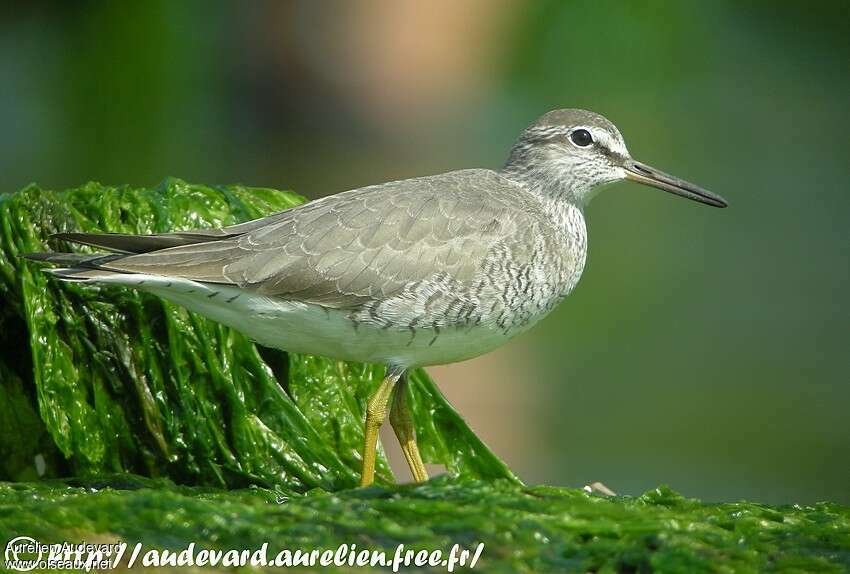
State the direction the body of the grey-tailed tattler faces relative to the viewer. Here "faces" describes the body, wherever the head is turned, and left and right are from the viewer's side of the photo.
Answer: facing to the right of the viewer
